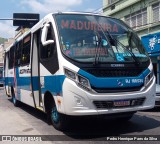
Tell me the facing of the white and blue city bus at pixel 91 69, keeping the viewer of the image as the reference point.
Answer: facing the viewer and to the right of the viewer
